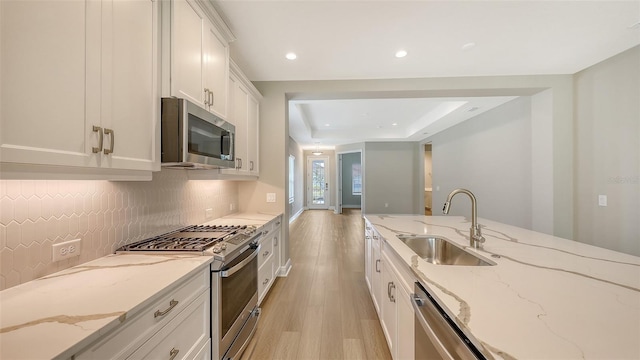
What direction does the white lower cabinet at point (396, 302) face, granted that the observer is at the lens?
facing to the left of the viewer

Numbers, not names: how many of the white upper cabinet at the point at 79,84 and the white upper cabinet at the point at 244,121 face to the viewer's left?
0

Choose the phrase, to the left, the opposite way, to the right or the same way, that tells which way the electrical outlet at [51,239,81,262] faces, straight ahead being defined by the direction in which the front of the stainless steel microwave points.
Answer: the same way

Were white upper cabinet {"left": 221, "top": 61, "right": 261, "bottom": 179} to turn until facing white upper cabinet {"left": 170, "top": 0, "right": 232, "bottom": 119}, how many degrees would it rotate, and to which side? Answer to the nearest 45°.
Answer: approximately 90° to its right

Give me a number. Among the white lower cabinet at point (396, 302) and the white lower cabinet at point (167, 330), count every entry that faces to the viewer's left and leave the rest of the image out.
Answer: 1

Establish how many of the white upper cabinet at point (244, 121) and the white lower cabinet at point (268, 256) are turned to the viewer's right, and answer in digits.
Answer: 2

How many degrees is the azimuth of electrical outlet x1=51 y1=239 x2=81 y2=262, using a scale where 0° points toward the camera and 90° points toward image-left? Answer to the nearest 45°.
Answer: approximately 315°

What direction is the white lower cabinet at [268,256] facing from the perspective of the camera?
to the viewer's right

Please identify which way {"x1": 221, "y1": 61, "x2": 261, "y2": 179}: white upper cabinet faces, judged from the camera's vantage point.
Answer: facing to the right of the viewer

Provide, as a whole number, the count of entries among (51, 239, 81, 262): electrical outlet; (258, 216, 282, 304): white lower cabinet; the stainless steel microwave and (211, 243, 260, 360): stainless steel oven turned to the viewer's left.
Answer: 0

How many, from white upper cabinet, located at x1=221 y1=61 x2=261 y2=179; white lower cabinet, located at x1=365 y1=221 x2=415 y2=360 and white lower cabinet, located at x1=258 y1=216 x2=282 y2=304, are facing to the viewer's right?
2

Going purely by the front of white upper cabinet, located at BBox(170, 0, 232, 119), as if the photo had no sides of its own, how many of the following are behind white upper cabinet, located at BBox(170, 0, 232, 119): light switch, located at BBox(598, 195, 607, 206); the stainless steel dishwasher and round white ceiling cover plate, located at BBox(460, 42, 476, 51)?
0
